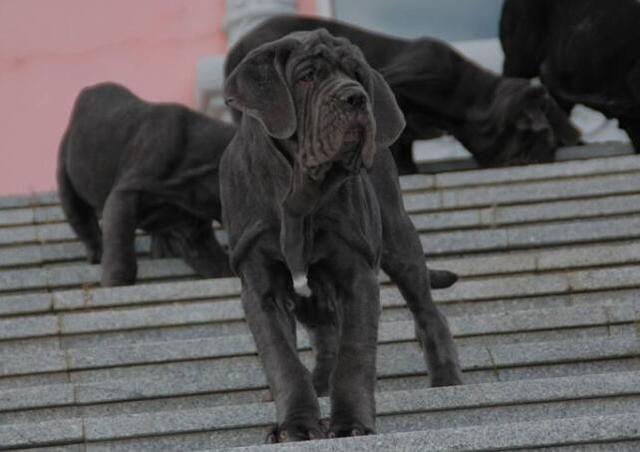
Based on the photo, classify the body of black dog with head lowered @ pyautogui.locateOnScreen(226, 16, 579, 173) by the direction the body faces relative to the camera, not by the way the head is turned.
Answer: to the viewer's right

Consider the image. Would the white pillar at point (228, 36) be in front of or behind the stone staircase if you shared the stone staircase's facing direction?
behind

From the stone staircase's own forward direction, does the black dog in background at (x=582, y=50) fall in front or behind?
behind

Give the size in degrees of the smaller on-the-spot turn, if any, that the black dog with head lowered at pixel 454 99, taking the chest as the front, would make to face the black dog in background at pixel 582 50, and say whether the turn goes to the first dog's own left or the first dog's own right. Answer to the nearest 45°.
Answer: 0° — it already faces it

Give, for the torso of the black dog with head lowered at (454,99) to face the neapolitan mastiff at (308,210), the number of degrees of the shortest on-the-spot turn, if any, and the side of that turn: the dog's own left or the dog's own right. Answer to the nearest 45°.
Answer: approximately 90° to the dog's own right
